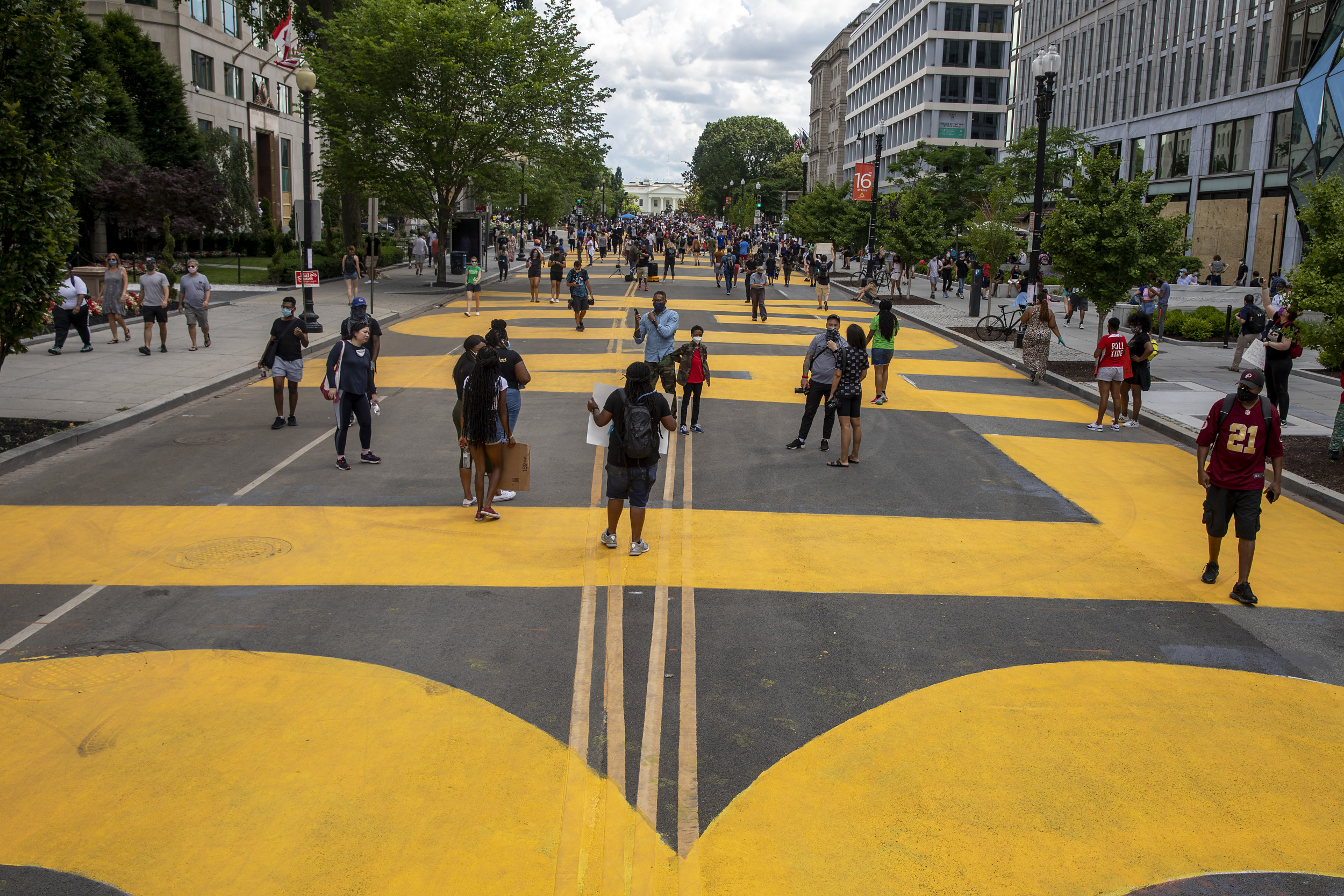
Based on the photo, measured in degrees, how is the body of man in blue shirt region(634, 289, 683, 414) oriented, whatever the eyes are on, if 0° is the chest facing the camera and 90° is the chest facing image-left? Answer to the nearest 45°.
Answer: approximately 0°

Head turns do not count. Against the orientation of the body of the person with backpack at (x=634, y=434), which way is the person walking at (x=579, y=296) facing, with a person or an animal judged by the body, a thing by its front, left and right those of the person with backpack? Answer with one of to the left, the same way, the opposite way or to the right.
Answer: the opposite way

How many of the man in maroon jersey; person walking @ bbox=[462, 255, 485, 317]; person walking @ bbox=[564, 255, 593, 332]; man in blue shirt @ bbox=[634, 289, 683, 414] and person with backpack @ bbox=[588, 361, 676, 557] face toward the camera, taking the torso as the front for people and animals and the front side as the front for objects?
4

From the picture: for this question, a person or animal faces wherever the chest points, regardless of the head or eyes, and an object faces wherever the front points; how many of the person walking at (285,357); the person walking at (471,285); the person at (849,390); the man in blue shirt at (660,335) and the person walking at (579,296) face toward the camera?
4

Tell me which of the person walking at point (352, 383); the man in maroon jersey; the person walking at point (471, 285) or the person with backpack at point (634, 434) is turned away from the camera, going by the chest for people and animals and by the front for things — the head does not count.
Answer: the person with backpack

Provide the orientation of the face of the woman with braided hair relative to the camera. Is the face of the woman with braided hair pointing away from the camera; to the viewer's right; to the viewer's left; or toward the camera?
away from the camera

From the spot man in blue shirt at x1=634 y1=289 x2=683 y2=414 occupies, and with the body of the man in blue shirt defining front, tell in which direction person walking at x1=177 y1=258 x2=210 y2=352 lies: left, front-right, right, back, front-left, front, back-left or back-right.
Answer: back-right

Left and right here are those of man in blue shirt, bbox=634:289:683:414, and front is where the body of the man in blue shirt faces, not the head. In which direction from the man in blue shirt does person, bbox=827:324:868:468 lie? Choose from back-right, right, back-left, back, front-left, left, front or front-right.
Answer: front-left

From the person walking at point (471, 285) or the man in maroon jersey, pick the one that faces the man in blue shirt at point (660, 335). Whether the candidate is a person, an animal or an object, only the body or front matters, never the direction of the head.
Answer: the person walking

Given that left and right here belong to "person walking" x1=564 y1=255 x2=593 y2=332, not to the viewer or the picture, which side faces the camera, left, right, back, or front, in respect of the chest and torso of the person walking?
front

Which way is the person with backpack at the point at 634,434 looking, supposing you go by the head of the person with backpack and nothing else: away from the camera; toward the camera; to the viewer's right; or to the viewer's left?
away from the camera

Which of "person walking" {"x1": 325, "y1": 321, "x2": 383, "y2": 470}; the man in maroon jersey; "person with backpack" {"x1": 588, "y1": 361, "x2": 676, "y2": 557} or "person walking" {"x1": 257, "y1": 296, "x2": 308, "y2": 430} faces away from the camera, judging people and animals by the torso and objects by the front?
the person with backpack

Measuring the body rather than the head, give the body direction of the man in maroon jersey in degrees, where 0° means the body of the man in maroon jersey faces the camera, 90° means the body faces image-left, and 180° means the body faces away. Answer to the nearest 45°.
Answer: approximately 0°

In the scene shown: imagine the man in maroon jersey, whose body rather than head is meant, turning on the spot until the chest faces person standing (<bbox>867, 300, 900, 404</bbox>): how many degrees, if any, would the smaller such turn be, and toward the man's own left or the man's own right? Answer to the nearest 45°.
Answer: approximately 135° to the man's own right
